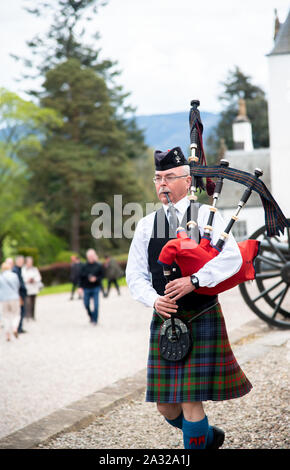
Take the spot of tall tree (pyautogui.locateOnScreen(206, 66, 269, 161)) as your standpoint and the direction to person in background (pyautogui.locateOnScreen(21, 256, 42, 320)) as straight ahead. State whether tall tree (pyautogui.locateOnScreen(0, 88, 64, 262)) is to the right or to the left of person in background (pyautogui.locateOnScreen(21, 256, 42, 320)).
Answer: right

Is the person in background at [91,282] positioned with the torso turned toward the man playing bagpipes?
yes

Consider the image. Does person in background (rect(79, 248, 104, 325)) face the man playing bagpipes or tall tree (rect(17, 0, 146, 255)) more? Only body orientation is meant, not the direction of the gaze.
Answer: the man playing bagpipes

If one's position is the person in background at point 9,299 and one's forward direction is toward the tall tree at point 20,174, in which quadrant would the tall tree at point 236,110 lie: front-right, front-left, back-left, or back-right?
front-right

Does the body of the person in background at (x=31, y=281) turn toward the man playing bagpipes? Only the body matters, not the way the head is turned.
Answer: yes

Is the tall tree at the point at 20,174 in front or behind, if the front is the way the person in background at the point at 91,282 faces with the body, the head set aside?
behind

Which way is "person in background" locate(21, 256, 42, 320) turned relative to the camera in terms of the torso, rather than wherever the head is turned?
toward the camera

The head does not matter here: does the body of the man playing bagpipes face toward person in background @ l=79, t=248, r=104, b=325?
no

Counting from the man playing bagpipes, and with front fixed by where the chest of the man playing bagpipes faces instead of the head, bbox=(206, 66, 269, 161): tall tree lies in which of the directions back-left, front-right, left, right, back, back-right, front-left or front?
back-right

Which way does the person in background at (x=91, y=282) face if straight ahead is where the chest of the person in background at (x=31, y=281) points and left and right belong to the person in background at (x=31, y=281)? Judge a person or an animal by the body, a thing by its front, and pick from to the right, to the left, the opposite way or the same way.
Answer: the same way

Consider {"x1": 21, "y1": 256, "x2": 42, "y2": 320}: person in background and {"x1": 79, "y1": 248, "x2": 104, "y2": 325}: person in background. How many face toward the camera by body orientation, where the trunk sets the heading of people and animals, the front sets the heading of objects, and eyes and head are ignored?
2

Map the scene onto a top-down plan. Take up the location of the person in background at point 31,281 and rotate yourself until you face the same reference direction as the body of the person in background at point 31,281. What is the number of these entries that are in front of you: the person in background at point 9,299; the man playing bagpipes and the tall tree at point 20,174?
2

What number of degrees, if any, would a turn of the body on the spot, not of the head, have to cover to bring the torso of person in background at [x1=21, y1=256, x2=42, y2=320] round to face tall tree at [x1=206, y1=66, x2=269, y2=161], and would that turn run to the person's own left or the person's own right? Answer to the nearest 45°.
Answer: approximately 135° to the person's own left

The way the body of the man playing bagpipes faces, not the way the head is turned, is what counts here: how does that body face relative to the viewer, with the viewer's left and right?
facing the viewer and to the left of the viewer

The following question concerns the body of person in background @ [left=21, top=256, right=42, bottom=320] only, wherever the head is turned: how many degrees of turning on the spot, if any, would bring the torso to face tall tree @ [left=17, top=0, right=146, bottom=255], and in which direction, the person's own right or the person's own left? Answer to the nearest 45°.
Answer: approximately 180°

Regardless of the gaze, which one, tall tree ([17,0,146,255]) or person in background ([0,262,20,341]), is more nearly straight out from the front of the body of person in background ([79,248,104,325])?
the person in background

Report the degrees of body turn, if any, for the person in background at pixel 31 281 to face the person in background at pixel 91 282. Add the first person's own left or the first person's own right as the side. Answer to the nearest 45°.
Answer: approximately 45° to the first person's own left
